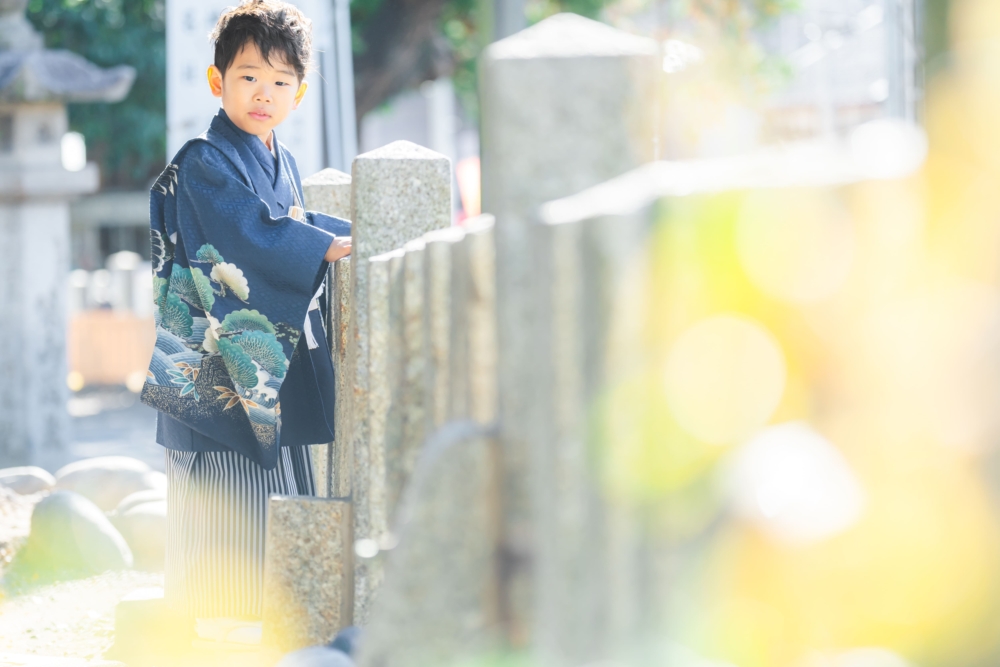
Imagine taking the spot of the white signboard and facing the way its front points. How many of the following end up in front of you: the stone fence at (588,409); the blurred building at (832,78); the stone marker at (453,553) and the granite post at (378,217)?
3

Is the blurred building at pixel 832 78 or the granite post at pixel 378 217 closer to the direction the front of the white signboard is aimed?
the granite post

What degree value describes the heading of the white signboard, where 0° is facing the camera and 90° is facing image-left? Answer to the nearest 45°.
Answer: approximately 0°

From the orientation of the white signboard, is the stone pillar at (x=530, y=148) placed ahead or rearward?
ahead

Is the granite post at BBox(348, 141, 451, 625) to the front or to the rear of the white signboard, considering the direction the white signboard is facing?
to the front

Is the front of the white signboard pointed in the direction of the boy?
yes
